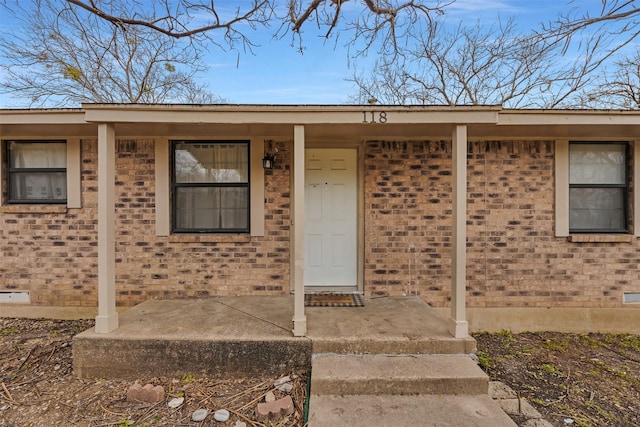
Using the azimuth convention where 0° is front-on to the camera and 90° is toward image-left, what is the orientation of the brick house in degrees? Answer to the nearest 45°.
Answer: approximately 0°

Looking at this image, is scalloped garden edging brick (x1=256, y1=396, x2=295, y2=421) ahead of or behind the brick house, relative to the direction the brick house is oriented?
ahead

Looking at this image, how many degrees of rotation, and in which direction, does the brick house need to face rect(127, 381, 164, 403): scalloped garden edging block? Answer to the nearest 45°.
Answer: approximately 45° to its right

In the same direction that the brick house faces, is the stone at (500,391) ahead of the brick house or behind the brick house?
ahead

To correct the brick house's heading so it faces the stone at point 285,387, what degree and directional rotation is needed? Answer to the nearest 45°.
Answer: approximately 45° to its right

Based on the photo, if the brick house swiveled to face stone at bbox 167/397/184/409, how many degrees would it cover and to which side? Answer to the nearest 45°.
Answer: approximately 45° to its right
